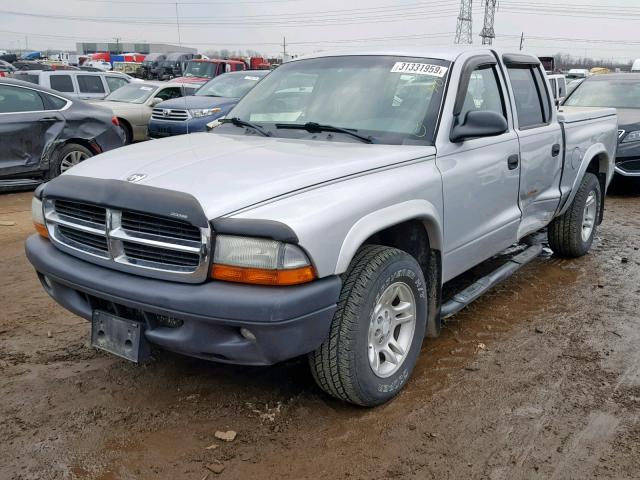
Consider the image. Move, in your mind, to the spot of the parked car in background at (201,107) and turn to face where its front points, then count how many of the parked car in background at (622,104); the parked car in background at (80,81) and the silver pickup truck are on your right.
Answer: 1

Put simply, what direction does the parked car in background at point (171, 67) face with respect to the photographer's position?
facing the viewer and to the left of the viewer

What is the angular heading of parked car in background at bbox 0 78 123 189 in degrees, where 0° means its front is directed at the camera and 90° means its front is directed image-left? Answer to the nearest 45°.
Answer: approximately 90°

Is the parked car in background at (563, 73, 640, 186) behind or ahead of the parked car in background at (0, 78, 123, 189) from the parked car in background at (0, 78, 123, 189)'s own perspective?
behind

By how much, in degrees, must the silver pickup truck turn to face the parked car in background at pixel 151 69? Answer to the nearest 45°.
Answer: approximately 135° to its right

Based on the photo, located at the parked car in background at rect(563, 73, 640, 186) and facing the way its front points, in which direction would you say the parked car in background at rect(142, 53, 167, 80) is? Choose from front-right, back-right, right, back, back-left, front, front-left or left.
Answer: right

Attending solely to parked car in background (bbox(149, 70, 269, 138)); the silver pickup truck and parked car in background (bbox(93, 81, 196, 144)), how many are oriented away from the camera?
0

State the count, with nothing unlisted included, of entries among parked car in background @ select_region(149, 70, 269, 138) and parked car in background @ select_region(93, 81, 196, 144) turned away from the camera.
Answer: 0

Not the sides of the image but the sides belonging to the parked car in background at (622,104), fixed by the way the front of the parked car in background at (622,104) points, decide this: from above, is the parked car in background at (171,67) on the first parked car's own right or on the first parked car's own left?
on the first parked car's own right

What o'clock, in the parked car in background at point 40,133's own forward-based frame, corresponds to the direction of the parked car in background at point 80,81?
the parked car in background at point 80,81 is roughly at 3 o'clock from the parked car in background at point 40,133.
